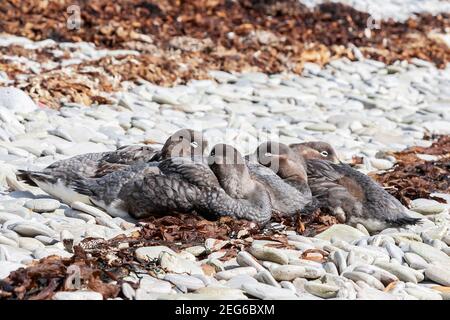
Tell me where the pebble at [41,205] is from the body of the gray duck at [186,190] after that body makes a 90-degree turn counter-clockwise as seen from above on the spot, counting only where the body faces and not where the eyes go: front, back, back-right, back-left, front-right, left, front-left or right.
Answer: left

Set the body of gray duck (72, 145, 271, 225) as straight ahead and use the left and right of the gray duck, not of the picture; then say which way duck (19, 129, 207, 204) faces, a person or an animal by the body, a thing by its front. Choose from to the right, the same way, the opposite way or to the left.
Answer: the same way

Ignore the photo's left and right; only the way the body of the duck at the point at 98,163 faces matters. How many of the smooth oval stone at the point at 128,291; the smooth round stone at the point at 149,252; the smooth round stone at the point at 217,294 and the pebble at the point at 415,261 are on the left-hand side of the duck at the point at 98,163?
0

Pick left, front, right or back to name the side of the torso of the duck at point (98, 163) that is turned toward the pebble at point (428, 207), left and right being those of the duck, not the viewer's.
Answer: front

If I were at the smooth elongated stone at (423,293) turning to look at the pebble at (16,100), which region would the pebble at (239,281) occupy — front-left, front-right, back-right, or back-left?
front-left

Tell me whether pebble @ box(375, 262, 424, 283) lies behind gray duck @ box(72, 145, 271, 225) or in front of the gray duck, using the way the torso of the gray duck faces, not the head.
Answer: in front

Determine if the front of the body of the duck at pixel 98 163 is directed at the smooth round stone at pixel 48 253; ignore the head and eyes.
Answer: no

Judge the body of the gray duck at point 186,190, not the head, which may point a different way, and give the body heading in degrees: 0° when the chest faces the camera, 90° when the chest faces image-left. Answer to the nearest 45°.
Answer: approximately 270°

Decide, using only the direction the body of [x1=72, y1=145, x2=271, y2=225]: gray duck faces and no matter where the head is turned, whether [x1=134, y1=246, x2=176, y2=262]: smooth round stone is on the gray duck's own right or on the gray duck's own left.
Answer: on the gray duck's own right

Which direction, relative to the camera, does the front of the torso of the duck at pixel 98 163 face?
to the viewer's right

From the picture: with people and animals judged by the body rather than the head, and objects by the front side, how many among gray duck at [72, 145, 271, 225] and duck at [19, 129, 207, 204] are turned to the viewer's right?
2

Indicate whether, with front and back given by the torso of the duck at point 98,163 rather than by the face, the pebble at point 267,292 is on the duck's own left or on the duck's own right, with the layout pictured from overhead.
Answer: on the duck's own right

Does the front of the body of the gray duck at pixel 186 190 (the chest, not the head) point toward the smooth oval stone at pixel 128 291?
no

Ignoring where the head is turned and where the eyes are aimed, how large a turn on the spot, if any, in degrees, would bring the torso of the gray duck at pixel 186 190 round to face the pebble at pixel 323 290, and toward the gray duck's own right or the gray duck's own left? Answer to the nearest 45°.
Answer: approximately 45° to the gray duck's own right

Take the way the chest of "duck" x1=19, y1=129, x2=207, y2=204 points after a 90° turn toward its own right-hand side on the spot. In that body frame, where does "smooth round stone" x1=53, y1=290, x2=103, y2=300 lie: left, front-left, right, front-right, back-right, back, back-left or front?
front

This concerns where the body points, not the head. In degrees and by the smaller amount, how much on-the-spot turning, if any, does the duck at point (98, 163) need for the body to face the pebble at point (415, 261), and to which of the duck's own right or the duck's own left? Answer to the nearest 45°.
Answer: approximately 45° to the duck's own right

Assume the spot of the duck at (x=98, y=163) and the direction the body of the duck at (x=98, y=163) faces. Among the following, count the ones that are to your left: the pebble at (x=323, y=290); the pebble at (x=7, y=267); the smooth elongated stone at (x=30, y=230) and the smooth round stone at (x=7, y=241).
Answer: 0

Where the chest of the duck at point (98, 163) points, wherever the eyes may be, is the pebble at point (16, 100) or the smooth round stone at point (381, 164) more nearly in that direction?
the smooth round stone
